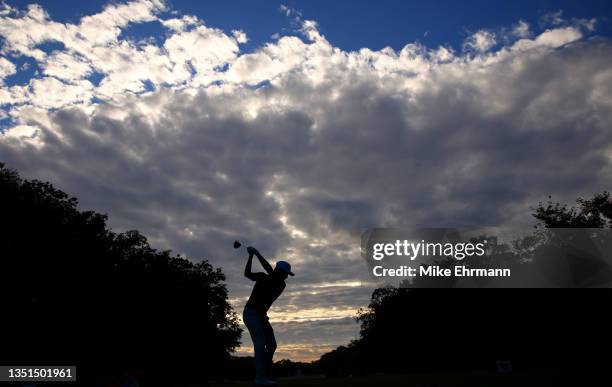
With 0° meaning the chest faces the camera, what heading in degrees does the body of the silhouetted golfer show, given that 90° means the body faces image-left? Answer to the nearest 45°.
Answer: approximately 270°

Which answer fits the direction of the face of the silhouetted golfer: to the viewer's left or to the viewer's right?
to the viewer's right
